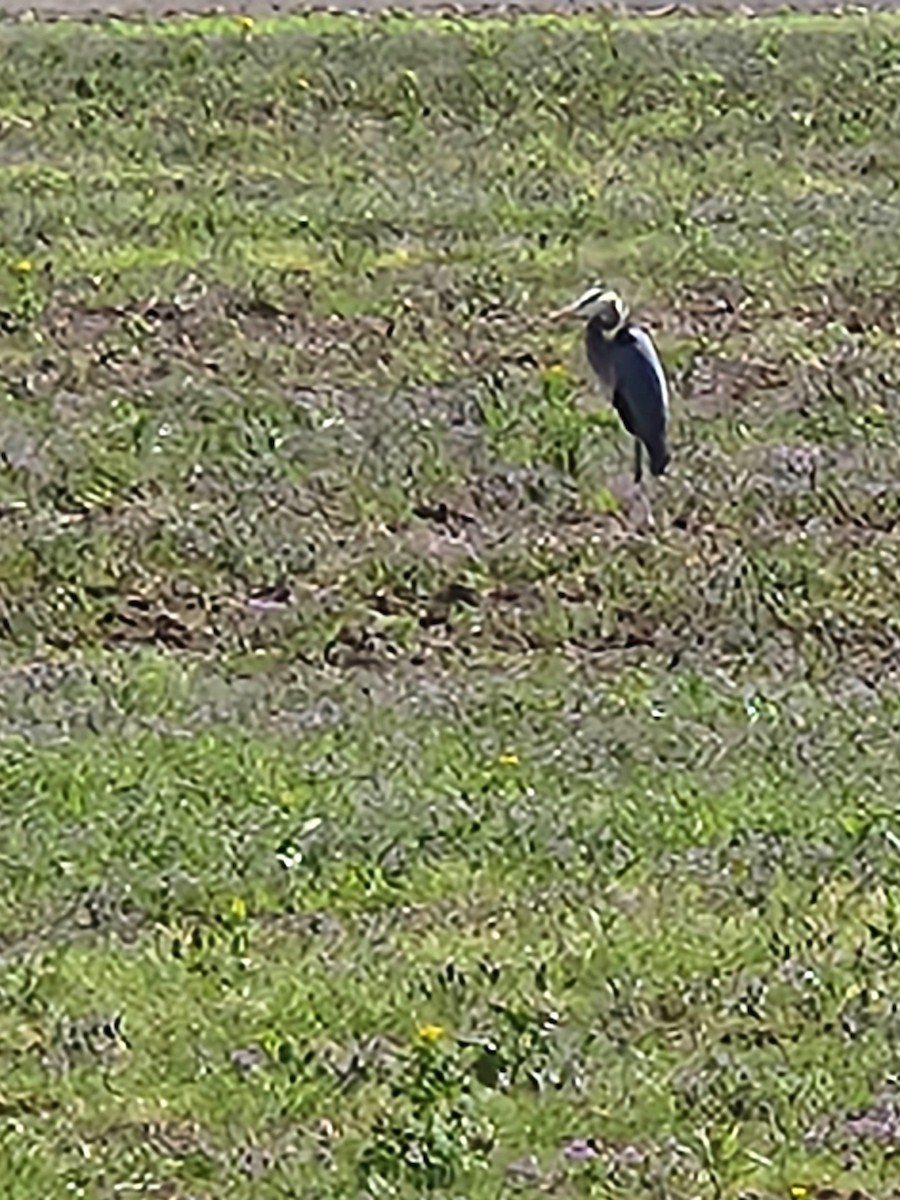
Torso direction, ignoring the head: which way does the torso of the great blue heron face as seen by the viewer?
to the viewer's left

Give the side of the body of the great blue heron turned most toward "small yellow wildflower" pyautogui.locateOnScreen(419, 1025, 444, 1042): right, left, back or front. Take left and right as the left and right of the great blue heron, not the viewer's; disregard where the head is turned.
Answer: left

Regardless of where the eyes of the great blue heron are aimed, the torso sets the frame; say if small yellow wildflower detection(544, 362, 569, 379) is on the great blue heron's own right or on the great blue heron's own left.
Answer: on the great blue heron's own right

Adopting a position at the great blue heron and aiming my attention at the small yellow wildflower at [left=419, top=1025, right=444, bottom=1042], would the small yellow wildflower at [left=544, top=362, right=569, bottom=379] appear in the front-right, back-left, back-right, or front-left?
back-right
